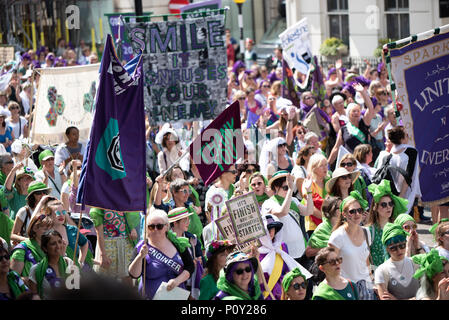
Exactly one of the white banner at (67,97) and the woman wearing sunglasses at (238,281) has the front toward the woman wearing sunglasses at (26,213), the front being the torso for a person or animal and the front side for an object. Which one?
the white banner

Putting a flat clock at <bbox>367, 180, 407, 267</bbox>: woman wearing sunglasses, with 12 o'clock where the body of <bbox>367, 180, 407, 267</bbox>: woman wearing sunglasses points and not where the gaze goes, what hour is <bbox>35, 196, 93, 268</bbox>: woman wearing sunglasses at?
<bbox>35, 196, 93, 268</bbox>: woman wearing sunglasses is roughly at 4 o'clock from <bbox>367, 180, 407, 267</bbox>: woman wearing sunglasses.

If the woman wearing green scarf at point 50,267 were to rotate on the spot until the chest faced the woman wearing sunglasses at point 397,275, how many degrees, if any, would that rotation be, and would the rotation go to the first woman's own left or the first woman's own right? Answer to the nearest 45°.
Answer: approximately 45° to the first woman's own left

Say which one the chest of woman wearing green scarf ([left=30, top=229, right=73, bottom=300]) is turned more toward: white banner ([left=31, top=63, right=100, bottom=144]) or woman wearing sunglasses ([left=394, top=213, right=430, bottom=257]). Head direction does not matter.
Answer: the woman wearing sunglasses

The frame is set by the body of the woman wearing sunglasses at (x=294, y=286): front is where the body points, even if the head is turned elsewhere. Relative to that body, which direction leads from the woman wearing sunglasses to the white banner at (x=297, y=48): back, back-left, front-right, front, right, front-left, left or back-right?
back-left

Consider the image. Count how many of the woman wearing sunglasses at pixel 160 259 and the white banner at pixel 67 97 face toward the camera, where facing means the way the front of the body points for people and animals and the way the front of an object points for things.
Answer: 2

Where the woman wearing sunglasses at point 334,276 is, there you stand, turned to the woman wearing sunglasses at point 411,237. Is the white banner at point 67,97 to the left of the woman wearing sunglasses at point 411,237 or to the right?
left

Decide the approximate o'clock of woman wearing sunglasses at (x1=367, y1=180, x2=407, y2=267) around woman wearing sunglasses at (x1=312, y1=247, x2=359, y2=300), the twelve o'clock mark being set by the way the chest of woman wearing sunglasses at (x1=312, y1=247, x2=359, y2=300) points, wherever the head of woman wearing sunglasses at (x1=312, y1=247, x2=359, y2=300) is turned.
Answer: woman wearing sunglasses at (x1=367, y1=180, x2=407, y2=267) is roughly at 8 o'clock from woman wearing sunglasses at (x1=312, y1=247, x2=359, y2=300).

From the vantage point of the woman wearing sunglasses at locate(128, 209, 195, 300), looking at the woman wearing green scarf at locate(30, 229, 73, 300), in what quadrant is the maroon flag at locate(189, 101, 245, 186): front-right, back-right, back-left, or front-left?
back-right

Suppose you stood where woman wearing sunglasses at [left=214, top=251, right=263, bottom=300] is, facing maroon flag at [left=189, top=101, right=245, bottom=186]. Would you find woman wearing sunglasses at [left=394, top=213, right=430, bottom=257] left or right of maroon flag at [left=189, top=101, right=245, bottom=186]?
right

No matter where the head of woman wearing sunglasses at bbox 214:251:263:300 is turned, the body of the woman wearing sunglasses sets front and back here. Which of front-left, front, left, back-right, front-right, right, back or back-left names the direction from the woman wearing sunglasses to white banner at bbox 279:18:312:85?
back-left

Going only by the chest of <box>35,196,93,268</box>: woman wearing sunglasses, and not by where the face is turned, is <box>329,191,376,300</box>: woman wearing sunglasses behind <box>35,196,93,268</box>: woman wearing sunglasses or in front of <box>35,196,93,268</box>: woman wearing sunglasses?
in front

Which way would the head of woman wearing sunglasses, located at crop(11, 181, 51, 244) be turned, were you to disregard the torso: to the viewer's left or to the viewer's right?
to the viewer's right

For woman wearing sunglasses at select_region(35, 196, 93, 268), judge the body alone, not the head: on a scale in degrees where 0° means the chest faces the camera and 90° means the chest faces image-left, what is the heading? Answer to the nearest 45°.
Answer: approximately 315°

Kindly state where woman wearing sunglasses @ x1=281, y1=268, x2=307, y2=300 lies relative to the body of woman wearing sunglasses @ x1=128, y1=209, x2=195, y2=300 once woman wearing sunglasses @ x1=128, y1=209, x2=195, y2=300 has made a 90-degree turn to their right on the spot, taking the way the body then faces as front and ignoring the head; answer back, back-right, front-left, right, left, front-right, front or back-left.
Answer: back-left
